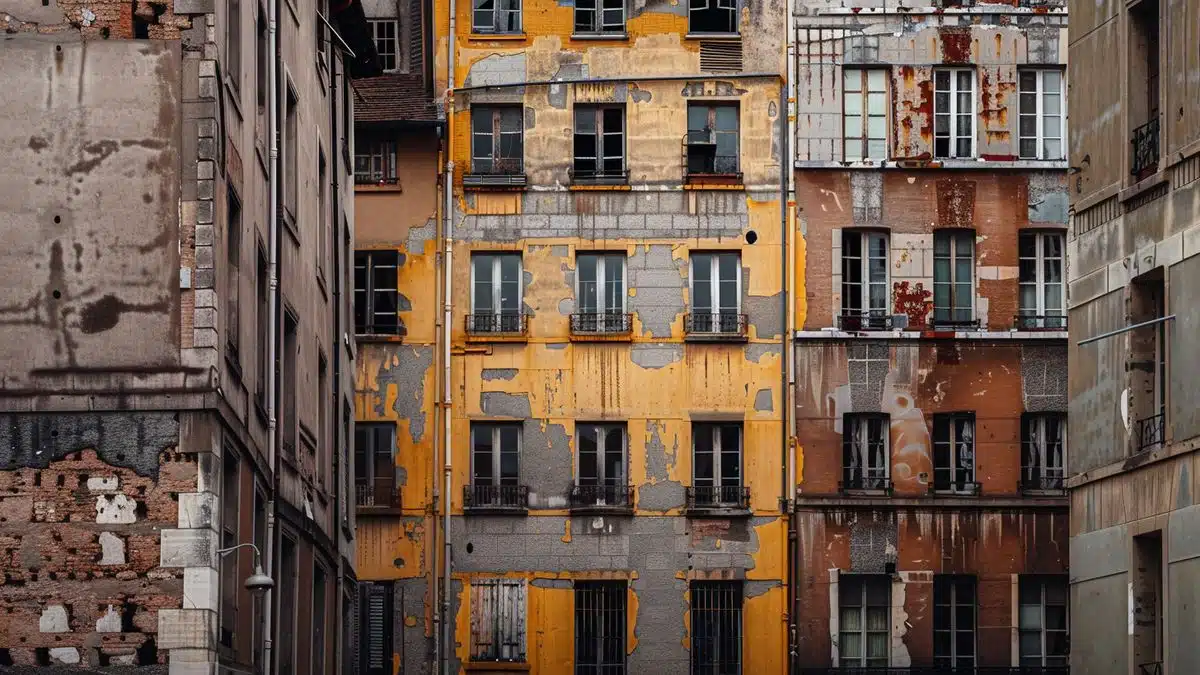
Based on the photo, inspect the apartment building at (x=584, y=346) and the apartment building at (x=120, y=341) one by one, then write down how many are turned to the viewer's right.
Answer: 1

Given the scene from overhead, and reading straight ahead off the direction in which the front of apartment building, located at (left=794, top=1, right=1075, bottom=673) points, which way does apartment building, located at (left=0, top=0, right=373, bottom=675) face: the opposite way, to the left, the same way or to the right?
to the left

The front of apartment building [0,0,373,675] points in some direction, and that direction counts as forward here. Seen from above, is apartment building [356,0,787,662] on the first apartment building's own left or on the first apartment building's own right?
on the first apartment building's own left

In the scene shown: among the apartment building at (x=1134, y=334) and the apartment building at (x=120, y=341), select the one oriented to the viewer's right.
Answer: the apartment building at (x=120, y=341)

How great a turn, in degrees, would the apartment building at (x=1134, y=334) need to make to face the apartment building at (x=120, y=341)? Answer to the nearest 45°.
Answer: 0° — it already faces it

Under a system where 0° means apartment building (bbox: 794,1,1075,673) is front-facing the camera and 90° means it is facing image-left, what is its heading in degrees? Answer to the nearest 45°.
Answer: approximately 0°

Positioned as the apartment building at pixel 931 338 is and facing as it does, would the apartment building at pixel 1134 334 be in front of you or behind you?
in front

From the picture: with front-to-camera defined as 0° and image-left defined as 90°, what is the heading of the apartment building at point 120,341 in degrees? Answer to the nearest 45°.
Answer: approximately 270°

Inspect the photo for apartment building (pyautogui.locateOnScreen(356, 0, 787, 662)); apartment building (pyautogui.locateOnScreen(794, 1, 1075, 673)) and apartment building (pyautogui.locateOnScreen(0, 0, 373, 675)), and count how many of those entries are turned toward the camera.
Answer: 2

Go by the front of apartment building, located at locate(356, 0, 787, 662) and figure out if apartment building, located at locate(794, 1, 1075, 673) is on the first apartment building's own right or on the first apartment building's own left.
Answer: on the first apartment building's own left

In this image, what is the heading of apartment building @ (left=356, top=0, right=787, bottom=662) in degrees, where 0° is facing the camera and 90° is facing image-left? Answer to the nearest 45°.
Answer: approximately 0°
